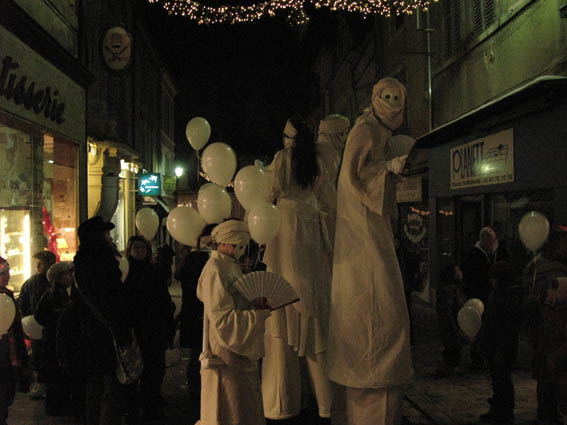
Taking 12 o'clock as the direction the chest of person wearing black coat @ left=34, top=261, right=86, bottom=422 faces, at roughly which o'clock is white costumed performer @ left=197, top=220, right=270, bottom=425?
The white costumed performer is roughly at 1 o'clock from the person wearing black coat.

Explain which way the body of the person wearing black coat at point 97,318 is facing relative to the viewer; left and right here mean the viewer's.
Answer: facing to the right of the viewer

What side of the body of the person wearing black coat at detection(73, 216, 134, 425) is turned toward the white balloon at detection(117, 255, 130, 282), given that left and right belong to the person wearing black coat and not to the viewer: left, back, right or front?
left

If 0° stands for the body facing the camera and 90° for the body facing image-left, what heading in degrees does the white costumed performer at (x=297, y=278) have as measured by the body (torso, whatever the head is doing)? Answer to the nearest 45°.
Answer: approximately 135°
